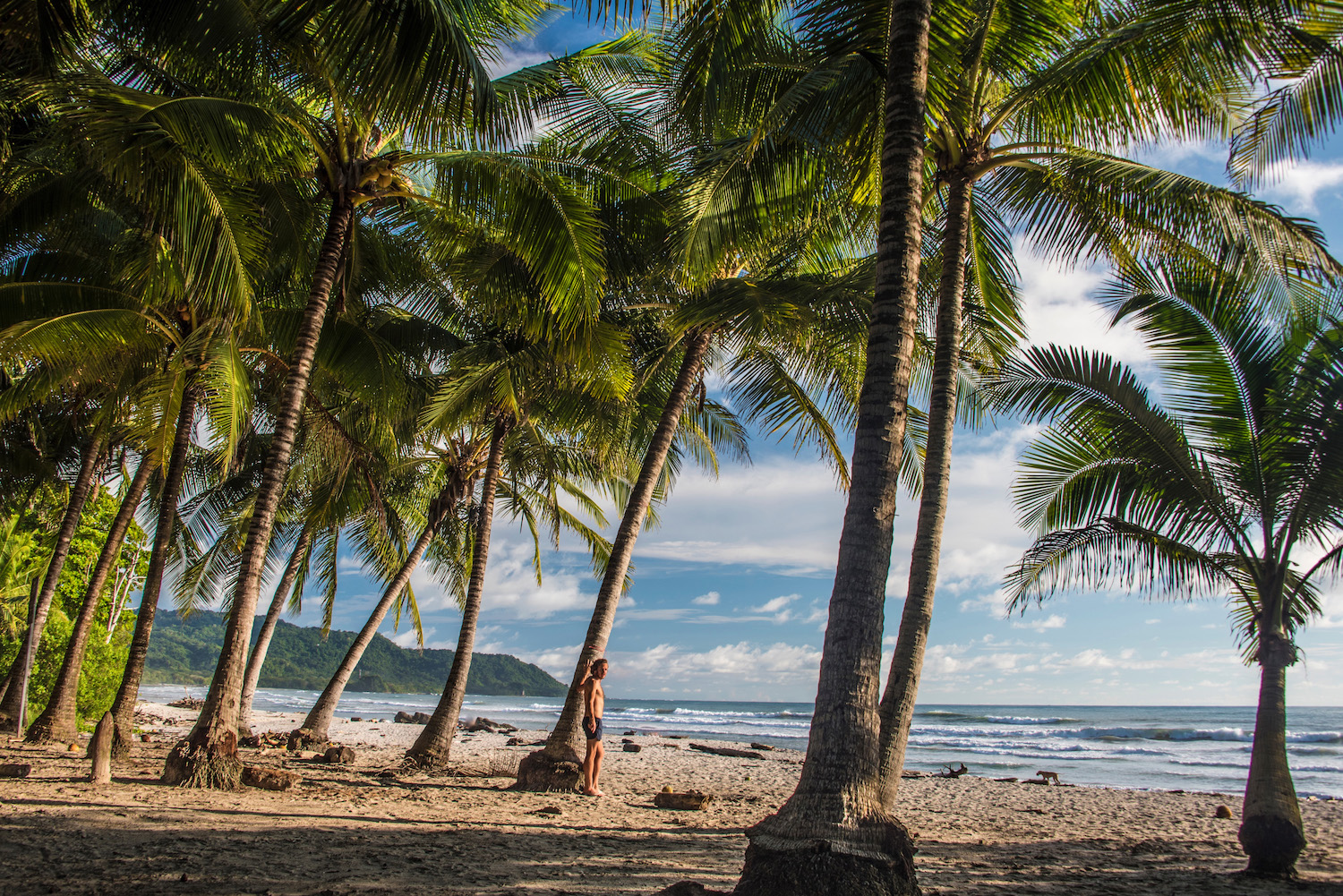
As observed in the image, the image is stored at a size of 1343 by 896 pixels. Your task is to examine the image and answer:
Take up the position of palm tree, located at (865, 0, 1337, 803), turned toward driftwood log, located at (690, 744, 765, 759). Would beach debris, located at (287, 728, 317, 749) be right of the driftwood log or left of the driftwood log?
left

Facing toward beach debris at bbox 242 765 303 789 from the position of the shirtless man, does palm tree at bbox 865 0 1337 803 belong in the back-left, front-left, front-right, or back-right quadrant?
back-left

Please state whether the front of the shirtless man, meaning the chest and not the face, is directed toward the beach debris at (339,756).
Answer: no

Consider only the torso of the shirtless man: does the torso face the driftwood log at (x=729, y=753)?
no

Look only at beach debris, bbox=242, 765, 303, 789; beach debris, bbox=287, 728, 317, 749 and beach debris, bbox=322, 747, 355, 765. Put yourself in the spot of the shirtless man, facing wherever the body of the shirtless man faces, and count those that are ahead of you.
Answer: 0

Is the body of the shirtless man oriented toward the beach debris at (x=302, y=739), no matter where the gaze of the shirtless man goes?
no
